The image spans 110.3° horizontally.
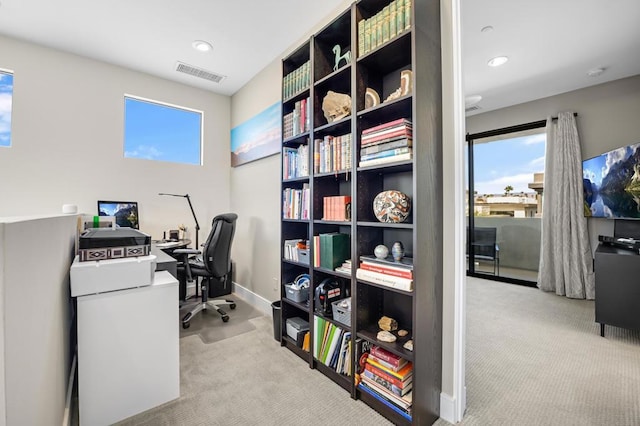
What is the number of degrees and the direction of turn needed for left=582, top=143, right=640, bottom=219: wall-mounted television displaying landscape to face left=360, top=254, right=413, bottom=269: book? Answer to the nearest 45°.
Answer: approximately 45° to its left

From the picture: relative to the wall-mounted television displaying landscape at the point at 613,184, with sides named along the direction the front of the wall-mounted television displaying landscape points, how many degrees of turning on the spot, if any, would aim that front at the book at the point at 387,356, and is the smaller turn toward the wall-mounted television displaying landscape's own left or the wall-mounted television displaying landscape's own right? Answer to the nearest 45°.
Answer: approximately 45° to the wall-mounted television displaying landscape's own left

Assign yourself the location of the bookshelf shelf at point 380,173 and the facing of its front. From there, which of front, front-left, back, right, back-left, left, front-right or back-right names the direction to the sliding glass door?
back

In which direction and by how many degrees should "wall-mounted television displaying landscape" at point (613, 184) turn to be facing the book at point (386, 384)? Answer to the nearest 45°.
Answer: approximately 45° to its left

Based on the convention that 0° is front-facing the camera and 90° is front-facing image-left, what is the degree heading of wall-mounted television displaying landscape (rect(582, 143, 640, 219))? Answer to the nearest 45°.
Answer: approximately 45°

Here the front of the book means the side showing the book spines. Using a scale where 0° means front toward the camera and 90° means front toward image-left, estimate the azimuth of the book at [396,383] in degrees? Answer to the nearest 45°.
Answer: approximately 45°

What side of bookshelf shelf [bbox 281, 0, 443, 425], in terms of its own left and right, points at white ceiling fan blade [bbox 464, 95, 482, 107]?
back

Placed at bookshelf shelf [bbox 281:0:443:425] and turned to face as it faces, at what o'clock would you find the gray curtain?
The gray curtain is roughly at 6 o'clock from the bookshelf shelf.
